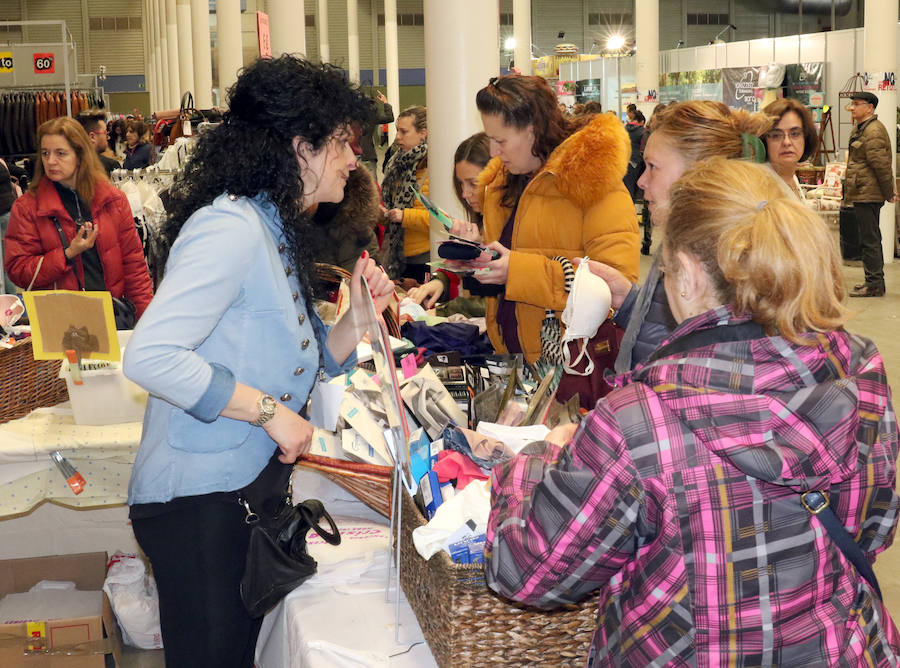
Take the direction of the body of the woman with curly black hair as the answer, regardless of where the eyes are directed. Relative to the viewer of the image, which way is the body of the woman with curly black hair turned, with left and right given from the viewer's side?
facing to the right of the viewer

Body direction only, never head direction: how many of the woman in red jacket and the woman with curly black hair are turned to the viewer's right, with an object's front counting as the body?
1

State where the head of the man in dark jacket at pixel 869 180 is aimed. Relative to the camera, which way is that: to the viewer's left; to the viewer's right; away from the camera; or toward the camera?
to the viewer's left

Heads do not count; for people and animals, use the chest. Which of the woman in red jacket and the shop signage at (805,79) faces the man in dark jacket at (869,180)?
the shop signage

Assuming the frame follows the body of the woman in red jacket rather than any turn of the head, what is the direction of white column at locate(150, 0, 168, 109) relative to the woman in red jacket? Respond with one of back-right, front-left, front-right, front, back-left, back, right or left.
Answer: back

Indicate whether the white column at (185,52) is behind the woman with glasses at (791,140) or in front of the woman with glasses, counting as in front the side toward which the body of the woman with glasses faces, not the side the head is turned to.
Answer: behind

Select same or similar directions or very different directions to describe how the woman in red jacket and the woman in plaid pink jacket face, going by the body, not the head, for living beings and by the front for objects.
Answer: very different directions

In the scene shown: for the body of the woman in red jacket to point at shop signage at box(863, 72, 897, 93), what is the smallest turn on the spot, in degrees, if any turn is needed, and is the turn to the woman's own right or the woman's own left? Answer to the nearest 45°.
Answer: approximately 135° to the woman's own left

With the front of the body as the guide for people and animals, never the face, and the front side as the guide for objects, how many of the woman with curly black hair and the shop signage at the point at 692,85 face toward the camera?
1

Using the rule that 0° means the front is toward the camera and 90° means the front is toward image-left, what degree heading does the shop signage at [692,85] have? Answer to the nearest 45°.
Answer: approximately 0°
